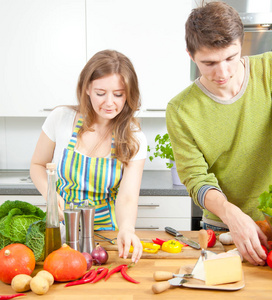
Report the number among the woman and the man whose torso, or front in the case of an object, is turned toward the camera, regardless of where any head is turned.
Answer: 2

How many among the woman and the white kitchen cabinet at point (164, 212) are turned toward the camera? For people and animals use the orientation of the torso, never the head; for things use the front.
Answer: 2

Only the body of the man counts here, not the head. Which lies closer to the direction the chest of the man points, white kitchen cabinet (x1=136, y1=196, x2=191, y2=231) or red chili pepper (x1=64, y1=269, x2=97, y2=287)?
the red chili pepper

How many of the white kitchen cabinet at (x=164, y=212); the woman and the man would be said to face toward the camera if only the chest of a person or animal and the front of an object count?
3

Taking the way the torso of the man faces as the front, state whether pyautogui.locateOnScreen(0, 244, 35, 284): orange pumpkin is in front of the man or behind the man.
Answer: in front

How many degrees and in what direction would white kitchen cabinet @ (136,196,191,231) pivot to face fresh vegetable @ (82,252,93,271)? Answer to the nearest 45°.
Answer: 0° — it already faces it

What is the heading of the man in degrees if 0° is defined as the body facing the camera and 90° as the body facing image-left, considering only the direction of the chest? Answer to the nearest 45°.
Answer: approximately 0°

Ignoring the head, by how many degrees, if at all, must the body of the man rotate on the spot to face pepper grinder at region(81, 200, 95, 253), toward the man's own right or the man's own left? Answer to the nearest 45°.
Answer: approximately 45° to the man's own right

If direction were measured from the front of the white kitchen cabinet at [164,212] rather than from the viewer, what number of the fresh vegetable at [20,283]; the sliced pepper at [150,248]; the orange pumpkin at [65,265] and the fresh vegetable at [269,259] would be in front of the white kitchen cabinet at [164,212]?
4

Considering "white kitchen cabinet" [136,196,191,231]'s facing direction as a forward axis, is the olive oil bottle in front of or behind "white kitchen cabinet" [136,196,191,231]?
in front

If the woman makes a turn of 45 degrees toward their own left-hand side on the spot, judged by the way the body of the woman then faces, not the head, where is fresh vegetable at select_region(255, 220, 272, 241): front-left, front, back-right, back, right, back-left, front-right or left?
front
